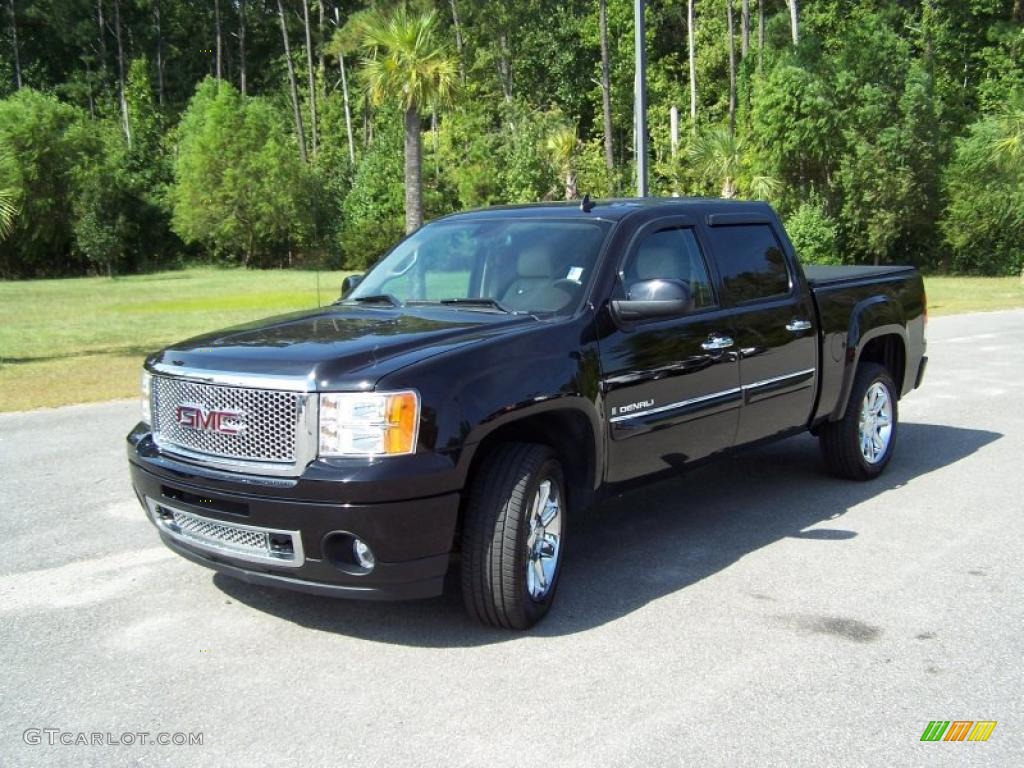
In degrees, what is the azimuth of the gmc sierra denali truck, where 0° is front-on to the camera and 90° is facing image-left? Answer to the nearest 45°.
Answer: approximately 45°

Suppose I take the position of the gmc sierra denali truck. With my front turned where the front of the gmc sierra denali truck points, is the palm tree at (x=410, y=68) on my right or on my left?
on my right

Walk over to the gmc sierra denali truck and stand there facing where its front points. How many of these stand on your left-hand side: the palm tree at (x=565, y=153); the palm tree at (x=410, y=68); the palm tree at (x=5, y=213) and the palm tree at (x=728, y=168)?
0

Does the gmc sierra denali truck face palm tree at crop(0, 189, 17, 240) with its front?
no

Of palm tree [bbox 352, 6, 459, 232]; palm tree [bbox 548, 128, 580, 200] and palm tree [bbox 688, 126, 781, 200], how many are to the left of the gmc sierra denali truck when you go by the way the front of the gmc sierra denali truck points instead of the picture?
0

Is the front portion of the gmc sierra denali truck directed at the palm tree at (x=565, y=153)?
no

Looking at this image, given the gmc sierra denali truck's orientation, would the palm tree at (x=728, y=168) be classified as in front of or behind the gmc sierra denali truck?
behind
